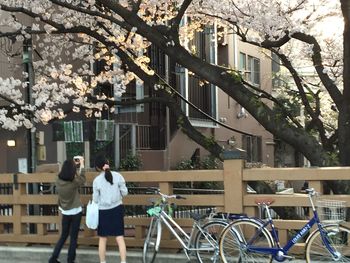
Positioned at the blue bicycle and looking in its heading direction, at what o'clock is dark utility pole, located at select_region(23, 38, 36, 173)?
The dark utility pole is roughly at 7 o'clock from the blue bicycle.

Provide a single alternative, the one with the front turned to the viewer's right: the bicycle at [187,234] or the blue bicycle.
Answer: the blue bicycle

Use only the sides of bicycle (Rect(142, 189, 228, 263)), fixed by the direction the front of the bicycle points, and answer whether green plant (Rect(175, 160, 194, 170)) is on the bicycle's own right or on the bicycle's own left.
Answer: on the bicycle's own right

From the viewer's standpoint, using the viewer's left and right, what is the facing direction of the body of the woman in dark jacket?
facing away from the viewer and to the right of the viewer

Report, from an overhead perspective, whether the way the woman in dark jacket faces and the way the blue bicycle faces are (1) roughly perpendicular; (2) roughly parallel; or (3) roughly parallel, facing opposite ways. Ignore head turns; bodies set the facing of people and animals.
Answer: roughly perpendicular

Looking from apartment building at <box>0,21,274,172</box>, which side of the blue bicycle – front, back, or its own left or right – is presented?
left

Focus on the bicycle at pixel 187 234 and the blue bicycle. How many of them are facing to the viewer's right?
1

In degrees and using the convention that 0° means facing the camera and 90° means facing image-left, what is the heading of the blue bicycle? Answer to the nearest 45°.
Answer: approximately 270°

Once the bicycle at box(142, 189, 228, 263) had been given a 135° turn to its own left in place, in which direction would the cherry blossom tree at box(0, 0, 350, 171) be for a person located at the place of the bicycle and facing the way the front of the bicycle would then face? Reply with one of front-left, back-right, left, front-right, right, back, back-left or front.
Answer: left

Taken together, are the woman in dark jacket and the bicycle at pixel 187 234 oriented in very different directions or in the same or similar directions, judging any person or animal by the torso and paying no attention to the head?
very different directions

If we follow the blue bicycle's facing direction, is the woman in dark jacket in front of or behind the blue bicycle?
behind
